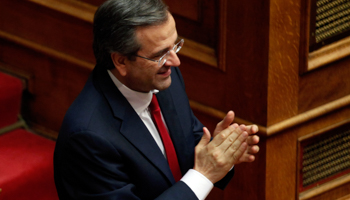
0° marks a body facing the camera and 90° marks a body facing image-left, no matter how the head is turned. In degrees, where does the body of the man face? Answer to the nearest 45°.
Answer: approximately 315°

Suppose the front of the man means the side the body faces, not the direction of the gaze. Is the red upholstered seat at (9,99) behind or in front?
behind

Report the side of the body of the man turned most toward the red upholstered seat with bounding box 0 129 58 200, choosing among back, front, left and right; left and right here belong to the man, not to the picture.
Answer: back

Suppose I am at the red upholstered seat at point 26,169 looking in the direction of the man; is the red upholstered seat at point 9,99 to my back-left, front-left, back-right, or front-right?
back-left
